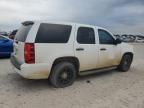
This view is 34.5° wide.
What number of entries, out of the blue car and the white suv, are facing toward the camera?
0

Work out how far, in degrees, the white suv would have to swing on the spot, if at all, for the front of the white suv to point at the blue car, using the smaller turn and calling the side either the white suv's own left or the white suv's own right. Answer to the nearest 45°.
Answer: approximately 90° to the white suv's own left

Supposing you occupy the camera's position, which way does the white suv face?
facing away from the viewer and to the right of the viewer
